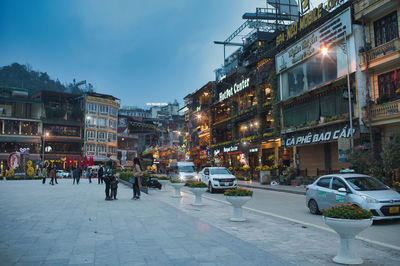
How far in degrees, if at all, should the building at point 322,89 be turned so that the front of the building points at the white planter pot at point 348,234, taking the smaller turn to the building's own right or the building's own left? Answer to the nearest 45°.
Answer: approximately 45° to the building's own left

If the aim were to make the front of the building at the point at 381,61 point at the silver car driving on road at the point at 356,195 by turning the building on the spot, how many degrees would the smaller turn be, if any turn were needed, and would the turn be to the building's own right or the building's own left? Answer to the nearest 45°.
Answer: approximately 45° to the building's own left

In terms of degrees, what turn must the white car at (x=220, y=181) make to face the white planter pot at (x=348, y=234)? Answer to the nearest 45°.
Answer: approximately 45° to its right

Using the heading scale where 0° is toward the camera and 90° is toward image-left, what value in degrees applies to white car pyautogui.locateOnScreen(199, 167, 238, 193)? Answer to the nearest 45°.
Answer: approximately 315°

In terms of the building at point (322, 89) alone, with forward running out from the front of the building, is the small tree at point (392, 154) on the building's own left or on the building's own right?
on the building's own left

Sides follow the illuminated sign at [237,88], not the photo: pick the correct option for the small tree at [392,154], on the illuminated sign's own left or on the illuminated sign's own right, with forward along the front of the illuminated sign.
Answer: on the illuminated sign's own left

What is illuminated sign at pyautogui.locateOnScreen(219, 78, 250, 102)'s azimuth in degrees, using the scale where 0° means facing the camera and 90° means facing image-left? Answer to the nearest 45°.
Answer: approximately 45°

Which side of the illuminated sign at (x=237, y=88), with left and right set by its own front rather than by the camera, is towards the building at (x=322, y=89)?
left

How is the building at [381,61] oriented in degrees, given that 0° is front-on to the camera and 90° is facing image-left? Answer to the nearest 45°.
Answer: approximately 45°
